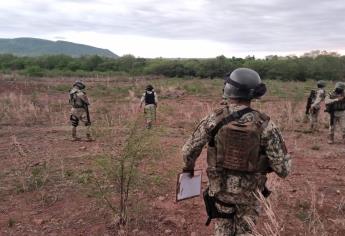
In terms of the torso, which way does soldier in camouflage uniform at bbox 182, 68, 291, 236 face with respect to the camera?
away from the camera

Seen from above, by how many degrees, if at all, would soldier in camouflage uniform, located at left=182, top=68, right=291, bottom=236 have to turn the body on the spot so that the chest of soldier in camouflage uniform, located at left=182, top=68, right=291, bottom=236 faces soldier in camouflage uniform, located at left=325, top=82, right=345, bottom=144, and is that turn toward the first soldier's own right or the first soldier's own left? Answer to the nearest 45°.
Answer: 0° — they already face them

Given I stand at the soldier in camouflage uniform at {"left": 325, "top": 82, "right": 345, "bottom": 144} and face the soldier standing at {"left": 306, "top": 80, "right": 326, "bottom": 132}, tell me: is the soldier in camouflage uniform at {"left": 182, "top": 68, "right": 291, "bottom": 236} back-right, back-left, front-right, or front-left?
back-left

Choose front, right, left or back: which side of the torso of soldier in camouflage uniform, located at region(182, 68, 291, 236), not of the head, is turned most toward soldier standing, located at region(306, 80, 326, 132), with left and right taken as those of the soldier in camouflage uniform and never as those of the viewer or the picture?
front
